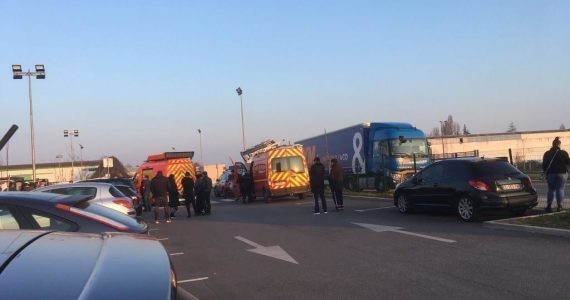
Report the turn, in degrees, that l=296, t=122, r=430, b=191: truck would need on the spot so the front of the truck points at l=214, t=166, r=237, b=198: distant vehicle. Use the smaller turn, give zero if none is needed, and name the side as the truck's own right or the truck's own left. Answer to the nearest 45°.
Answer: approximately 180°

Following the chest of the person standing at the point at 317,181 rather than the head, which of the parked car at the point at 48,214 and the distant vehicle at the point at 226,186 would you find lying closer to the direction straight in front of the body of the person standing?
the distant vehicle

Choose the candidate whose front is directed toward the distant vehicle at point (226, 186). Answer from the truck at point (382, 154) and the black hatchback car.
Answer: the black hatchback car

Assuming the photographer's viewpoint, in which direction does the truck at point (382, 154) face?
facing the viewer and to the right of the viewer

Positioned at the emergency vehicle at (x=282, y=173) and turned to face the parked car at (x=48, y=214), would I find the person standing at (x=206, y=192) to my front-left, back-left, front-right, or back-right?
front-right

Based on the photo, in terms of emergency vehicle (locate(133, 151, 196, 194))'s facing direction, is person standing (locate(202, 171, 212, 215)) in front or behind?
behind

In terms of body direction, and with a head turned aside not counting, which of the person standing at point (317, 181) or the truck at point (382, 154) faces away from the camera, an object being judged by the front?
the person standing

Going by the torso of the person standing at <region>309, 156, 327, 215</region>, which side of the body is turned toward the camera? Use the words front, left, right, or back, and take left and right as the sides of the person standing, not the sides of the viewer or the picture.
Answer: back

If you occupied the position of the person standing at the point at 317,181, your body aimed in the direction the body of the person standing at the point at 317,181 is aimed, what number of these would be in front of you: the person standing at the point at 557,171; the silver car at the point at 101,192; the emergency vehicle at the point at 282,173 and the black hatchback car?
1

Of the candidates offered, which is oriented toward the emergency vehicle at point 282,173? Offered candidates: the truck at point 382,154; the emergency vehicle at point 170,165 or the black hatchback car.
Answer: the black hatchback car

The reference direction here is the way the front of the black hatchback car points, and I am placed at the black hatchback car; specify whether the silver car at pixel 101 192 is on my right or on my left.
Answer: on my left
